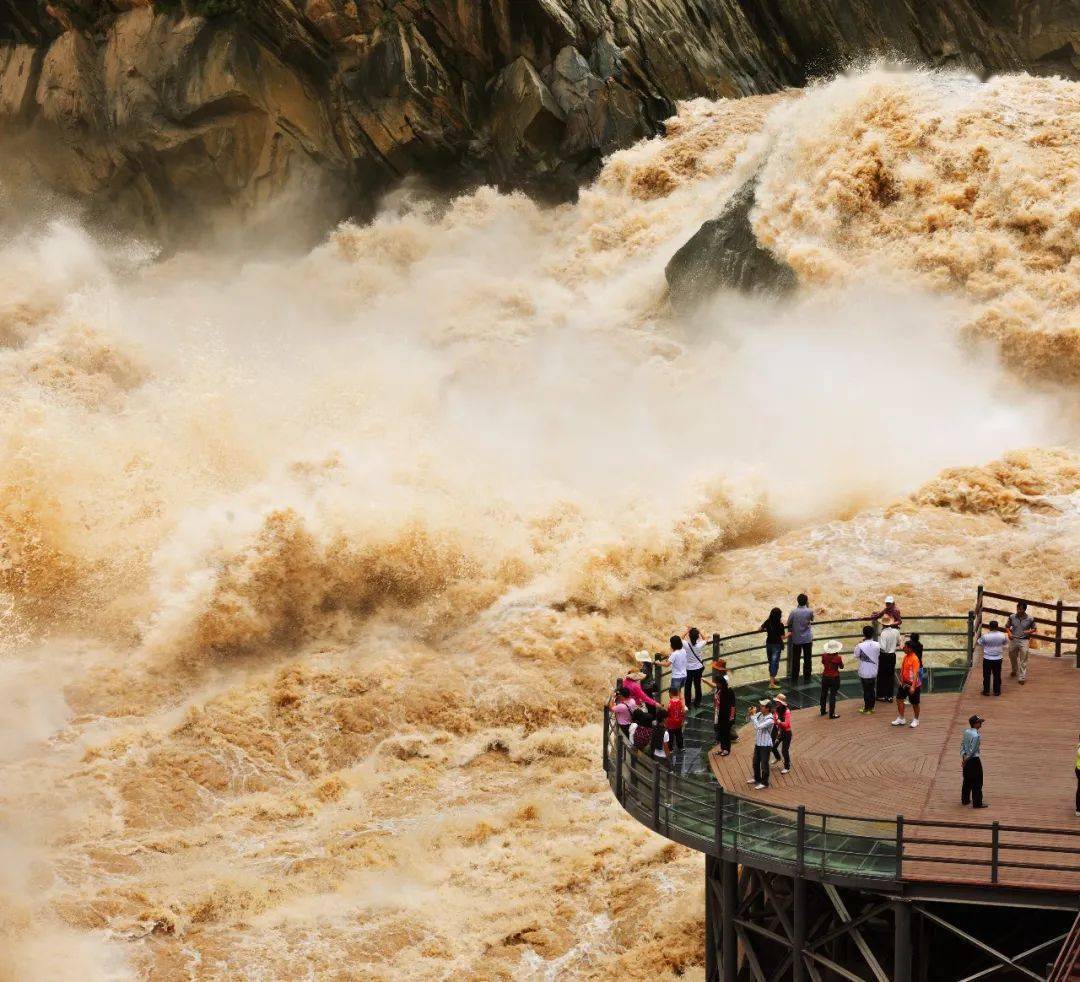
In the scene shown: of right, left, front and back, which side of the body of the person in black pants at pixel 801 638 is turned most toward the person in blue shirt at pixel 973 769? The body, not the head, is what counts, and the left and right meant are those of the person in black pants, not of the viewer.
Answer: back

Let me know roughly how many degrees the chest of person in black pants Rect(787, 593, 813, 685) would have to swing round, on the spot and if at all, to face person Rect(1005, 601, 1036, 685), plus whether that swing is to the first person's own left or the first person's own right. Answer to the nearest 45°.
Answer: approximately 90° to the first person's own right

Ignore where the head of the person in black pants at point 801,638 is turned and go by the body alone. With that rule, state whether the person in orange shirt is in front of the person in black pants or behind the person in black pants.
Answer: behind

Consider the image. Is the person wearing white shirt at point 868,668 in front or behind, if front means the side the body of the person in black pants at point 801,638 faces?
behind

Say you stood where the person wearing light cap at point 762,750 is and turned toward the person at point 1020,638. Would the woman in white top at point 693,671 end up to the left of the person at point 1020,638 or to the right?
left

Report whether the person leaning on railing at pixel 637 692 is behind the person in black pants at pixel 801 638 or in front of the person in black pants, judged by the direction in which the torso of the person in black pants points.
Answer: behind

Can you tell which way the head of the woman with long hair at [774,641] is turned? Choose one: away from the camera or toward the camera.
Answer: away from the camera

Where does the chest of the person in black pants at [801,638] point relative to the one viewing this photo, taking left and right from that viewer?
facing away from the viewer

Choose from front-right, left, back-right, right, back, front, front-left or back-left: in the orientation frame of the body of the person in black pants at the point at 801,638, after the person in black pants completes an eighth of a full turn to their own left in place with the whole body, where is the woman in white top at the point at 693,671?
left
